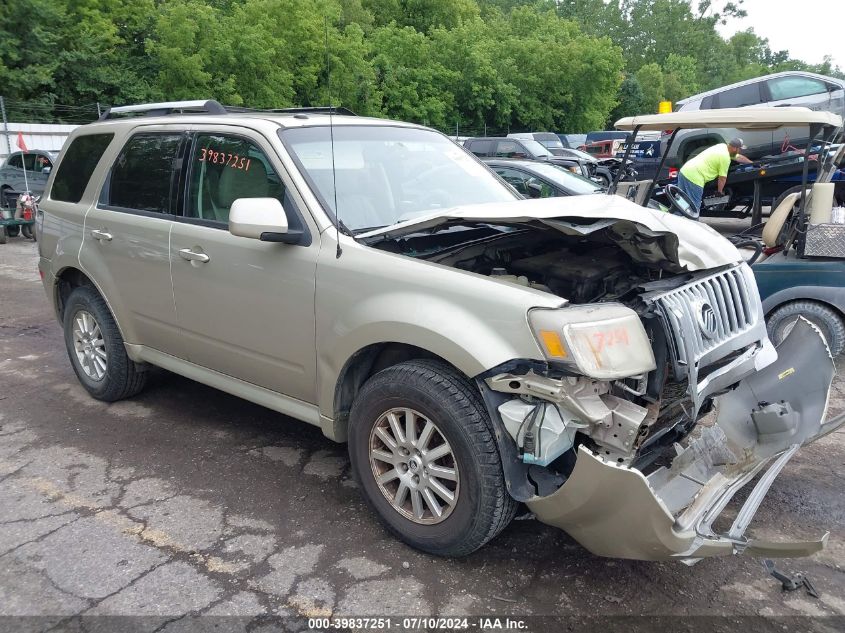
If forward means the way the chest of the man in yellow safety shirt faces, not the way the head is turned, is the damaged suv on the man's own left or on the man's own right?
on the man's own right

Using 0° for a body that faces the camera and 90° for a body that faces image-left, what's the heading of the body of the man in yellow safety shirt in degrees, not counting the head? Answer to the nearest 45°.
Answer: approximately 270°

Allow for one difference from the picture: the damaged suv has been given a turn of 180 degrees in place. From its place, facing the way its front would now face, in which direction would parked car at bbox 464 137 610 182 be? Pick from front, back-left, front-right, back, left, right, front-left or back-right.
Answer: front-right

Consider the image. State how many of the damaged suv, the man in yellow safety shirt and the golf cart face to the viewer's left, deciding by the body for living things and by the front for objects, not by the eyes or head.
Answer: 1

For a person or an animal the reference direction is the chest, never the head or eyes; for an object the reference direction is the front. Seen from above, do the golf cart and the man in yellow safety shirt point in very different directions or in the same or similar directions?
very different directions

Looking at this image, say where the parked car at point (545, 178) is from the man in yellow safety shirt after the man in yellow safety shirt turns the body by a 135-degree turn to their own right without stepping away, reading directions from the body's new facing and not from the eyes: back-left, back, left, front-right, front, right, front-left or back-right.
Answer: front-right

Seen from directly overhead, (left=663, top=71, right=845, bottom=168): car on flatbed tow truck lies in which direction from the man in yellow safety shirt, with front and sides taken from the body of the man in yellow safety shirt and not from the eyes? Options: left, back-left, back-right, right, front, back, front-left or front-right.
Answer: left

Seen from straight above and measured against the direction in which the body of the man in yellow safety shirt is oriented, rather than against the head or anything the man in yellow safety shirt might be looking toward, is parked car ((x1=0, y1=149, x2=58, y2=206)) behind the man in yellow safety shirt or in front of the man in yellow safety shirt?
behind

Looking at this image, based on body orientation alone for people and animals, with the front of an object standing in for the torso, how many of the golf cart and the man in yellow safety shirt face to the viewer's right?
1

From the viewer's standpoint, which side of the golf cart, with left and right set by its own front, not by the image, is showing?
left

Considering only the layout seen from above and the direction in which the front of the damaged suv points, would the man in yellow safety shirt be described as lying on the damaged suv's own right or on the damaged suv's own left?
on the damaged suv's own left

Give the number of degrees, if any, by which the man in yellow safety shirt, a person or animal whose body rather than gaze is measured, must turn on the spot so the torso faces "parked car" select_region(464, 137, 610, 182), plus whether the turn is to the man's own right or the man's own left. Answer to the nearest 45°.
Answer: approximately 135° to the man's own left

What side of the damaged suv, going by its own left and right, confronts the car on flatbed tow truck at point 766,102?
left
